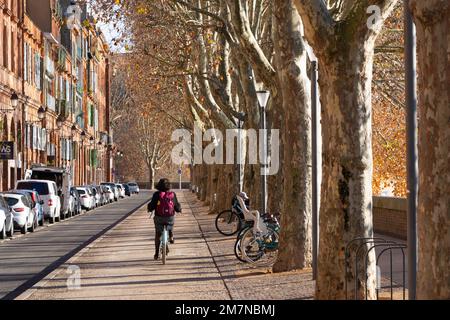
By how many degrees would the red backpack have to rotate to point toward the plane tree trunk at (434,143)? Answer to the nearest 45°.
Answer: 0° — it already faces it

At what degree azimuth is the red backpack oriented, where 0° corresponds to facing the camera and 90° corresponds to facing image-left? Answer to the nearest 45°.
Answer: approximately 0°

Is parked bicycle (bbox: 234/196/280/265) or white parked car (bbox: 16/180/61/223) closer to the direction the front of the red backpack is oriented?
the parked bicycle

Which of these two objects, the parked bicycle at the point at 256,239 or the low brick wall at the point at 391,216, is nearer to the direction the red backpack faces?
the parked bicycle

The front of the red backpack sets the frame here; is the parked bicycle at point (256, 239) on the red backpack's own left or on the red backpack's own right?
on the red backpack's own left
